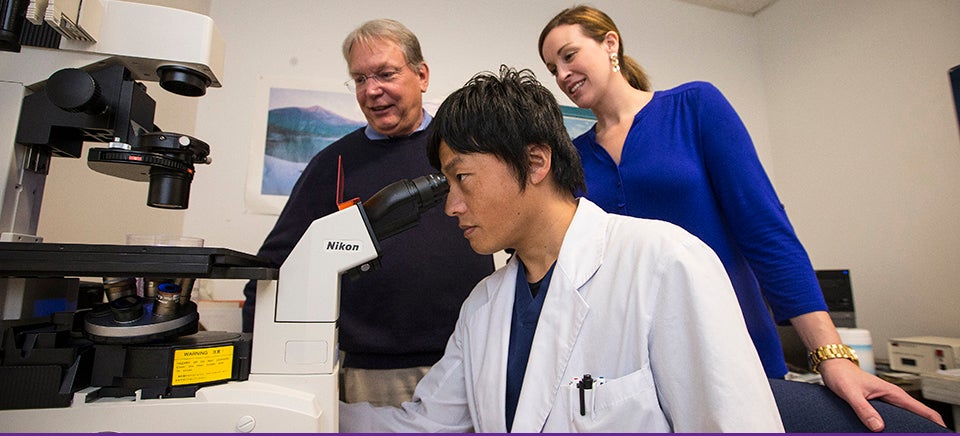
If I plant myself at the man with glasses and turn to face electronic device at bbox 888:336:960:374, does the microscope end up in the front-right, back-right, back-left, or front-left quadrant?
back-right

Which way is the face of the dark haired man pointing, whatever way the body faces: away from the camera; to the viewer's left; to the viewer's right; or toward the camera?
to the viewer's left

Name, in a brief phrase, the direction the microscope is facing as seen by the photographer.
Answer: facing to the right of the viewer

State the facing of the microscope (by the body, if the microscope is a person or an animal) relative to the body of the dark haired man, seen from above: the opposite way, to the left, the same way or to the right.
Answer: the opposite way

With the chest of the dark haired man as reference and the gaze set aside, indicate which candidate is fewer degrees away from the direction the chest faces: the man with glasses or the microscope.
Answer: the microscope

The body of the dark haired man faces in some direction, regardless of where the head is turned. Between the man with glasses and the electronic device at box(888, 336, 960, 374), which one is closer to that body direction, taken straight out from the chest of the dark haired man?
the man with glasses

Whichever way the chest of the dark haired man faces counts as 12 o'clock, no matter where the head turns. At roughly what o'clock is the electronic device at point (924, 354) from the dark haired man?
The electronic device is roughly at 6 o'clock from the dark haired man.

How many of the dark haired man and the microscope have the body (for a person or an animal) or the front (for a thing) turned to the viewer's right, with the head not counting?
1

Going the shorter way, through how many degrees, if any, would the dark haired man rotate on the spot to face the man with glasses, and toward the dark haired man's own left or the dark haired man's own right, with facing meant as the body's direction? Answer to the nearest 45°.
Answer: approximately 90° to the dark haired man's own right

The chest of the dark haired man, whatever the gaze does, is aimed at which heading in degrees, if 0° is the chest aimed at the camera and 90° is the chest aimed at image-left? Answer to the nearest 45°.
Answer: approximately 45°
